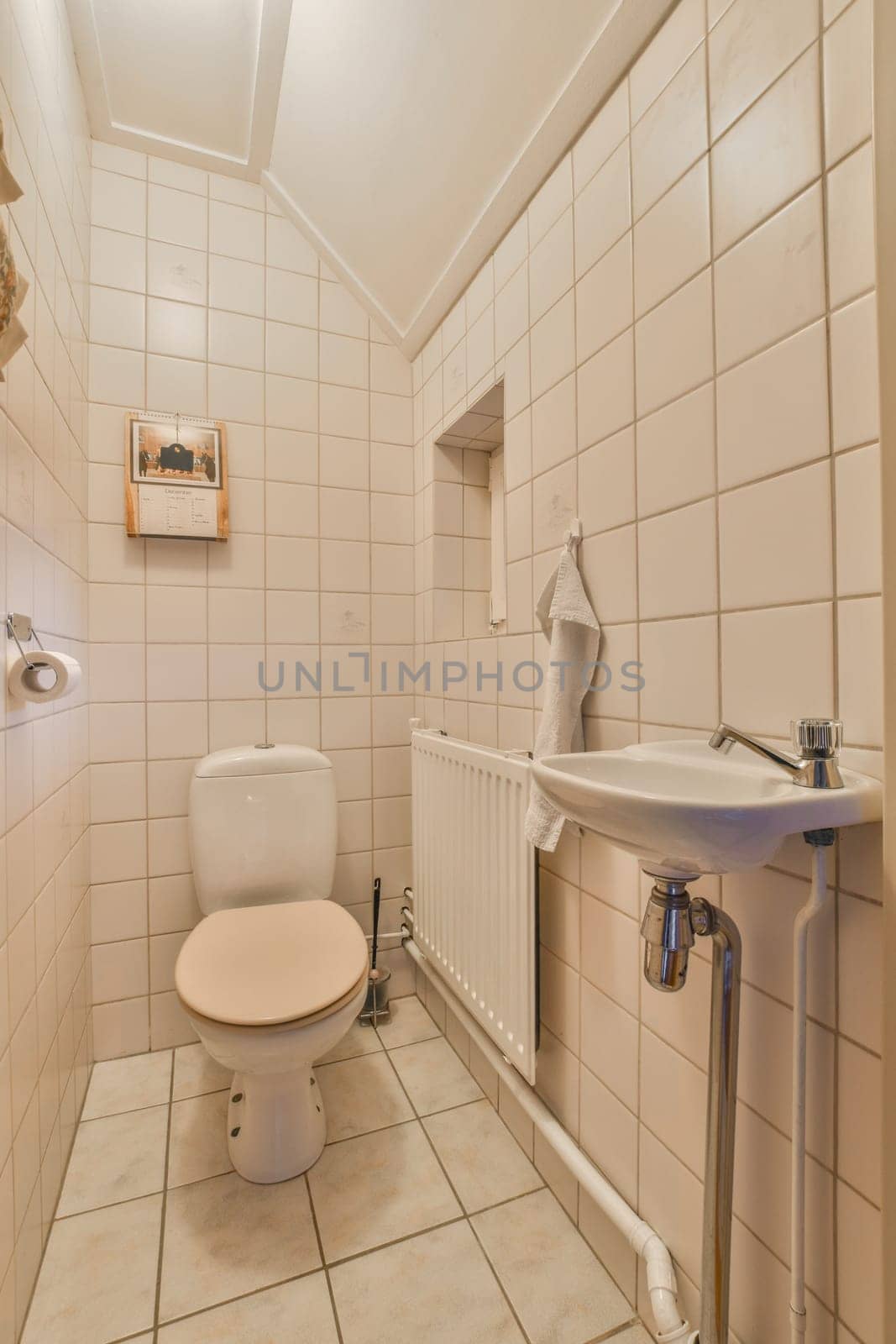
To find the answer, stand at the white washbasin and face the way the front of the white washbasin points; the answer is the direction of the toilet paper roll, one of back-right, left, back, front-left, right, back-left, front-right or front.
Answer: front-right

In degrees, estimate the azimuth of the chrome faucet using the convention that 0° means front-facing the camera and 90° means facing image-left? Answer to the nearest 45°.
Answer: approximately 90°

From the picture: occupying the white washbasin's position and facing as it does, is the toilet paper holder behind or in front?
in front

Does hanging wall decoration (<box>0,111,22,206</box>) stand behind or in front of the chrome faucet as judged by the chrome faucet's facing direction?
in front

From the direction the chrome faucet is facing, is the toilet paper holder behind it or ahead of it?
ahead

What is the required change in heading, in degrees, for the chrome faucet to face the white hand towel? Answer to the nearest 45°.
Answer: approximately 45° to its right

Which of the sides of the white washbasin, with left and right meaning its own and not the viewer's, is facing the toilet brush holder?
right
